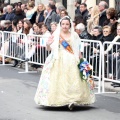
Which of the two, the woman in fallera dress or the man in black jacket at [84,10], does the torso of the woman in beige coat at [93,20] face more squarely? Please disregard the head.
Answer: the woman in fallera dress

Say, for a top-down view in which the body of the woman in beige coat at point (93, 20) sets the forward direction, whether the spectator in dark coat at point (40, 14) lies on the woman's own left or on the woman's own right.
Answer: on the woman's own right

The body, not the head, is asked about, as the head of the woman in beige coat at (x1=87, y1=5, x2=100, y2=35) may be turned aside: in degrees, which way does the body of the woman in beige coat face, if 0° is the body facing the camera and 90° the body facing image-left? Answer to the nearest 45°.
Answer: approximately 45°

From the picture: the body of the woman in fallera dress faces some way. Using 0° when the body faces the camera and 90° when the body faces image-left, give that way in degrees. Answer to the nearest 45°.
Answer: approximately 0°

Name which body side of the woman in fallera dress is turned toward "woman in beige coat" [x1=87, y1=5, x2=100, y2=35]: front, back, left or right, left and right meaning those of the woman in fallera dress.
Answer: back
